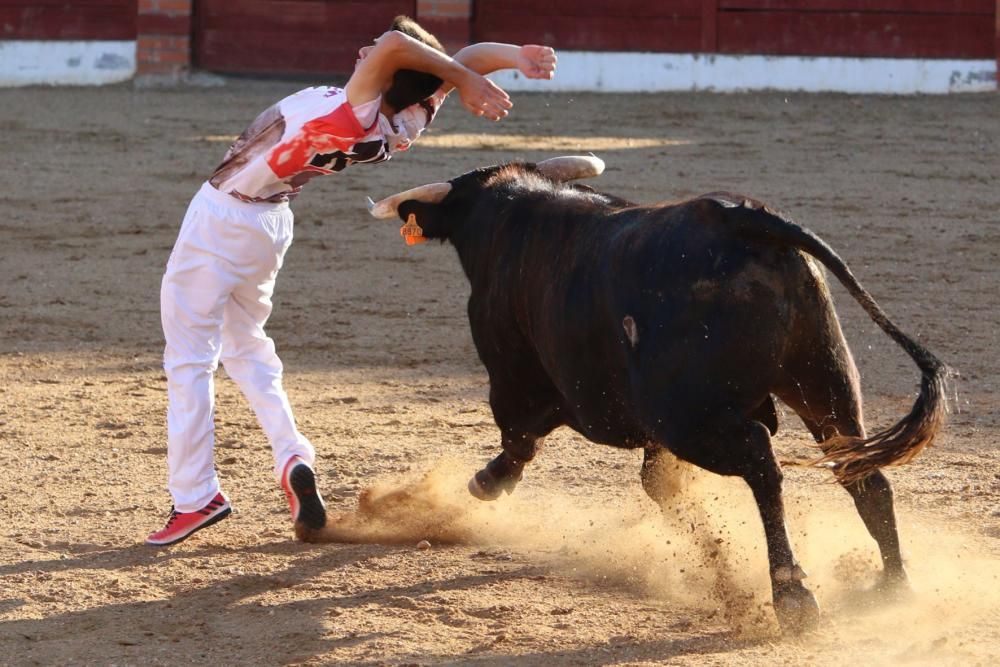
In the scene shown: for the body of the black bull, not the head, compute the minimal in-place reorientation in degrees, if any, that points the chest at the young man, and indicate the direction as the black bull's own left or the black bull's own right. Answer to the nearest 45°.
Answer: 0° — it already faces them

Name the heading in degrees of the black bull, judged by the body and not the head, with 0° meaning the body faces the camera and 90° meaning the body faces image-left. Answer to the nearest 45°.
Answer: approximately 135°
